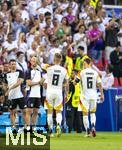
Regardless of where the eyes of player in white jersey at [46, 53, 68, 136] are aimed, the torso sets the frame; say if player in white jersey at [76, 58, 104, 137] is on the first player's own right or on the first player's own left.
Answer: on the first player's own right

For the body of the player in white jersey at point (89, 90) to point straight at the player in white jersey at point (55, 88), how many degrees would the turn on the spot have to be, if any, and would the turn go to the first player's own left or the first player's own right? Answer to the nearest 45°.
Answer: approximately 90° to the first player's own left

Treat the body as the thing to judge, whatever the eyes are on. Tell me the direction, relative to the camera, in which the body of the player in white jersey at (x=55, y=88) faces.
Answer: away from the camera

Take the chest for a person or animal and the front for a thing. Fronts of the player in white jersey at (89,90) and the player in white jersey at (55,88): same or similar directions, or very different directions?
same or similar directions

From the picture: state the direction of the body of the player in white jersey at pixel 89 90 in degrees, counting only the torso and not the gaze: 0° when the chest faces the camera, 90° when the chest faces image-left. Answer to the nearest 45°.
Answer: approximately 180°

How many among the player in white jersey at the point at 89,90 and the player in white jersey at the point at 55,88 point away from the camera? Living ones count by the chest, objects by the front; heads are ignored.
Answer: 2
